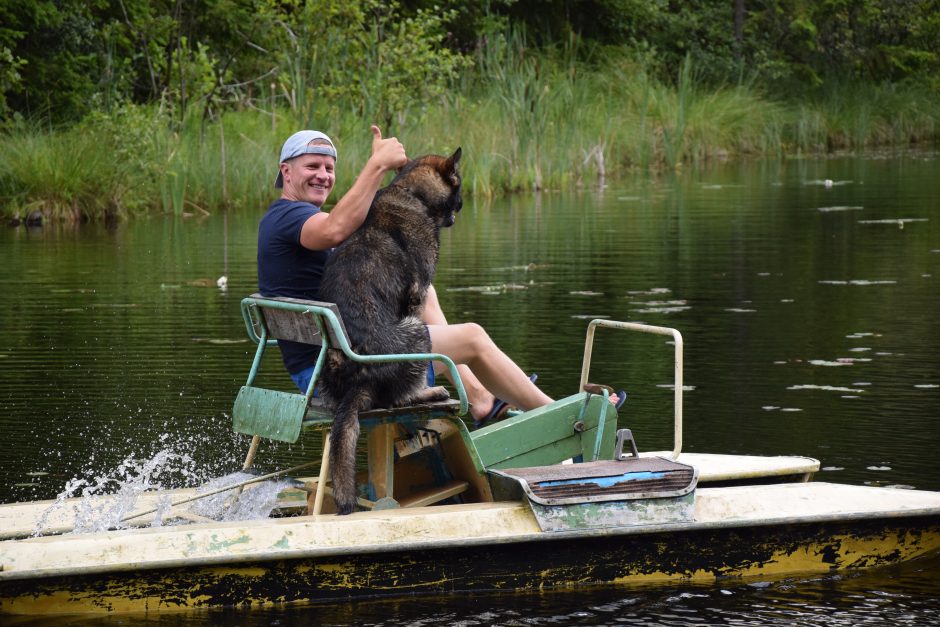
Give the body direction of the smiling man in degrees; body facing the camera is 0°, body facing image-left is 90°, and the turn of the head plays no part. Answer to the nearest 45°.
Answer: approximately 270°

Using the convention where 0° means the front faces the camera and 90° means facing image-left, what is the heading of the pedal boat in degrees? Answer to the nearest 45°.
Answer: approximately 270°

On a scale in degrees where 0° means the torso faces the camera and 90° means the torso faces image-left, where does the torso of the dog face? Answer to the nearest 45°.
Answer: approximately 225°
